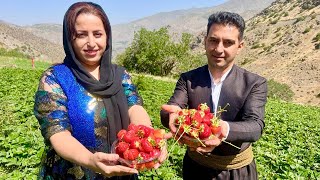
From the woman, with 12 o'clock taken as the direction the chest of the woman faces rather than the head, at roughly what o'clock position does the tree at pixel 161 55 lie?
The tree is roughly at 8 o'clock from the woman.

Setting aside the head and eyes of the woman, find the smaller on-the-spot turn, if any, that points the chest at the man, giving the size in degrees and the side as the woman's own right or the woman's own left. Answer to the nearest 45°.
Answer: approximately 45° to the woman's own left

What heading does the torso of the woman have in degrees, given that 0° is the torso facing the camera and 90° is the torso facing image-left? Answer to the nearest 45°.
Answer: approximately 315°

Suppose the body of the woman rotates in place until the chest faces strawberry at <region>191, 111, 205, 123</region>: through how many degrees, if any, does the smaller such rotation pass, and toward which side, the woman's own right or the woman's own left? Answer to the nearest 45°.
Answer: approximately 45° to the woman's own left
